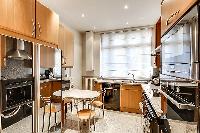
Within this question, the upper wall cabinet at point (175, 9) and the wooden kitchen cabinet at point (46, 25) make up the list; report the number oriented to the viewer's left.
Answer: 1

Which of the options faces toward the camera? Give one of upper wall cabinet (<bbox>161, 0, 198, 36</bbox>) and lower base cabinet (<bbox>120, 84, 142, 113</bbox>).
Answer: the lower base cabinet

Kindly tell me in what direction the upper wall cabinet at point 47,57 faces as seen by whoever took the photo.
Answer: facing the viewer and to the right of the viewer

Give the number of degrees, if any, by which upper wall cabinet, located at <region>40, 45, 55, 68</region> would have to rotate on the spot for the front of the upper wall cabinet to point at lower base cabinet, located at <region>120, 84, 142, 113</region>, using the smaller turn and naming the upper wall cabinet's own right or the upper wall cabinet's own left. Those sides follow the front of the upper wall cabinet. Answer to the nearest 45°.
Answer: approximately 90° to the upper wall cabinet's own left

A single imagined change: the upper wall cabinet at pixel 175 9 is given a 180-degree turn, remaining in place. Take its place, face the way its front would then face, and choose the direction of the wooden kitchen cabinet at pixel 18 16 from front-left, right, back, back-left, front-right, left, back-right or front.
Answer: back

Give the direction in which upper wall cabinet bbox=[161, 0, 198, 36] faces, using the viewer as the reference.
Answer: facing to the left of the viewer

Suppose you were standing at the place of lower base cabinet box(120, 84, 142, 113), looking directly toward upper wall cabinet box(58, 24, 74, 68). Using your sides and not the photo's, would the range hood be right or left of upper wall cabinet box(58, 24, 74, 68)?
left

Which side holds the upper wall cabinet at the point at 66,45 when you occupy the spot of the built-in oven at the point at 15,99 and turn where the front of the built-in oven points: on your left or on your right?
on your left

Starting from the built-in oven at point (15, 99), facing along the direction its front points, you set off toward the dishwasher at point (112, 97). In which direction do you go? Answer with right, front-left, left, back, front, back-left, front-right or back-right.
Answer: left

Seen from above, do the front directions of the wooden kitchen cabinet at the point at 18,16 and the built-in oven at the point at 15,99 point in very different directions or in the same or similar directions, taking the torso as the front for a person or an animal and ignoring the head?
same or similar directions

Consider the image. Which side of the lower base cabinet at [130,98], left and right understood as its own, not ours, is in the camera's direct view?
front

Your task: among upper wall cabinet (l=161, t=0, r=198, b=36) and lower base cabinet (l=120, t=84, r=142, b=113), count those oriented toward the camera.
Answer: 1

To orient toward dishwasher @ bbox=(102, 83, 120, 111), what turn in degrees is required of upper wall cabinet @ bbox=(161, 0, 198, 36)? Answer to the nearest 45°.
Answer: approximately 45° to its right
